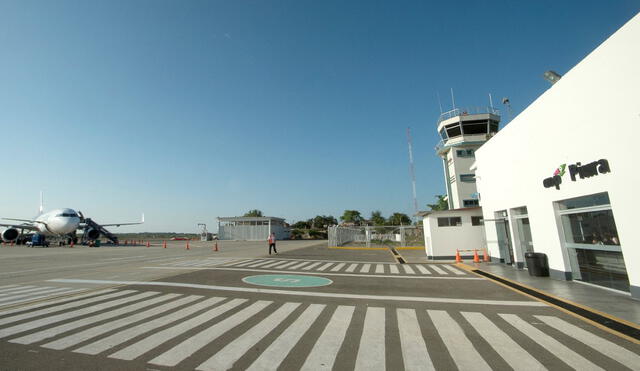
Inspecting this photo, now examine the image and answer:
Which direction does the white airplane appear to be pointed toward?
toward the camera

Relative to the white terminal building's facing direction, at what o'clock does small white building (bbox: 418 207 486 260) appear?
The small white building is roughly at 3 o'clock from the white terminal building.

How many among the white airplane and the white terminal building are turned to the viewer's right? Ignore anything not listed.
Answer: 0

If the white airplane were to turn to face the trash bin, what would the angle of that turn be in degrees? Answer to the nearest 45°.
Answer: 0° — it already faces it

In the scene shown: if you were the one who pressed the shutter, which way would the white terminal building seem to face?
facing the viewer and to the left of the viewer

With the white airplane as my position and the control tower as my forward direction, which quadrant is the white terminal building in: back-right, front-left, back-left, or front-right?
front-right

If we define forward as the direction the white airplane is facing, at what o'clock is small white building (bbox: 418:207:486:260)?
The small white building is roughly at 11 o'clock from the white airplane.
